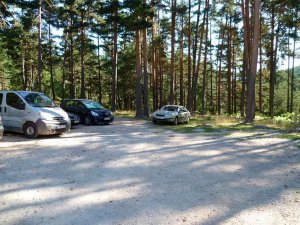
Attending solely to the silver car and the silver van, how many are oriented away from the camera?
0

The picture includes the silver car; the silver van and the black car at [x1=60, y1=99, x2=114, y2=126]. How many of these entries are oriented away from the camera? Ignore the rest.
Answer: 0

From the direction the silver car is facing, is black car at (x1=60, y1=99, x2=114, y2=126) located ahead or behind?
ahead

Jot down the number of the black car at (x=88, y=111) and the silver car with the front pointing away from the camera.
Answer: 0

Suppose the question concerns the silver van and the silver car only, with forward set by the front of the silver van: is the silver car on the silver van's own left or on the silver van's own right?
on the silver van's own left

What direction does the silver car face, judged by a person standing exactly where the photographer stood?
facing the viewer and to the left of the viewer

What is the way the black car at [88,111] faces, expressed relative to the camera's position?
facing the viewer and to the right of the viewer

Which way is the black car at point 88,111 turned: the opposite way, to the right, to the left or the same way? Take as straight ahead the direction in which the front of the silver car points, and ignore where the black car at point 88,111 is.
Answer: to the left

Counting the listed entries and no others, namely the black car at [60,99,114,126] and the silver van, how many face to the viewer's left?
0

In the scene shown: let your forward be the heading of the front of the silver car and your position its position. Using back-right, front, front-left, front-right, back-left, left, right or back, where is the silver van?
front

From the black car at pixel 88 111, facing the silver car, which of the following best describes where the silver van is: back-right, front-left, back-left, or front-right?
back-right

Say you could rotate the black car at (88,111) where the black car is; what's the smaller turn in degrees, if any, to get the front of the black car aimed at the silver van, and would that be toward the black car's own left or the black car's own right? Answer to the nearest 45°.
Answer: approximately 90° to the black car's own right
